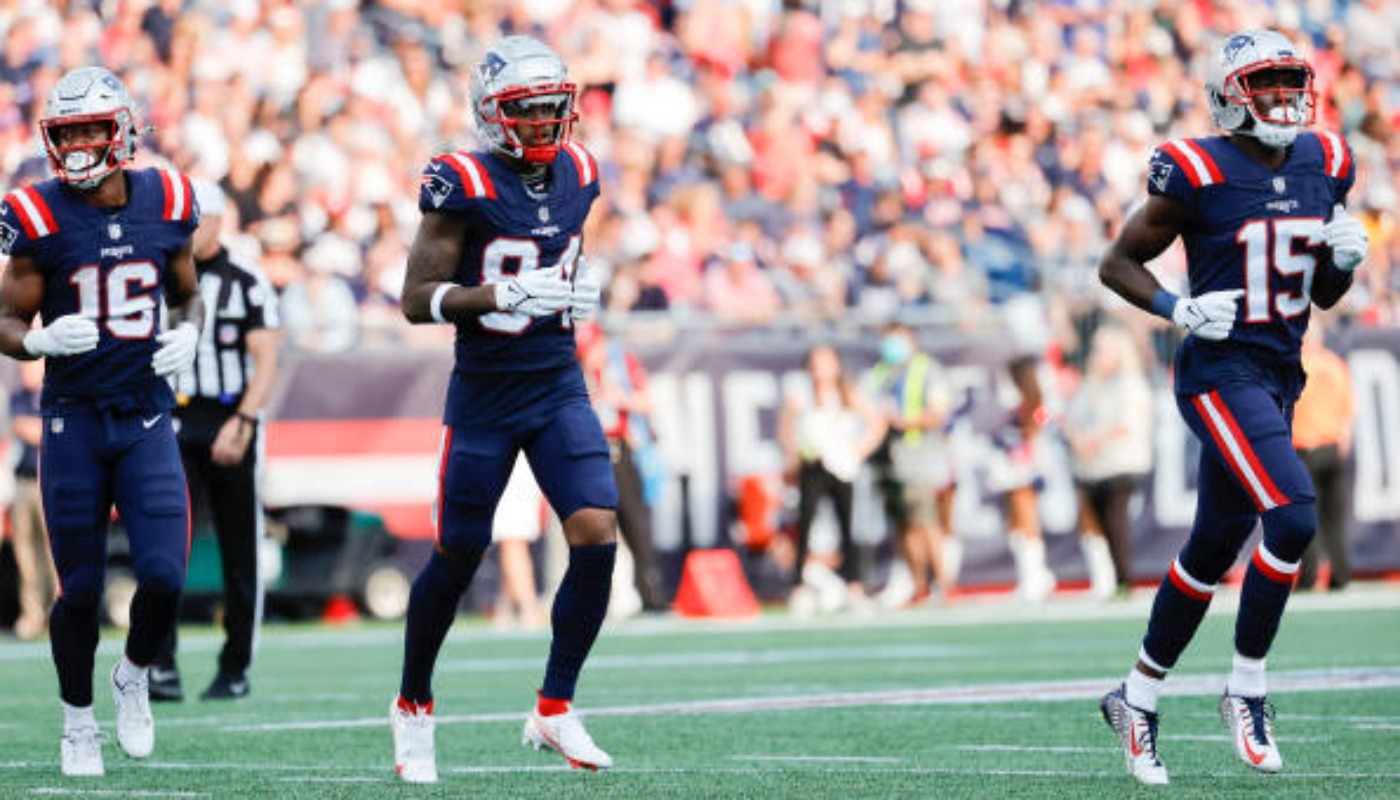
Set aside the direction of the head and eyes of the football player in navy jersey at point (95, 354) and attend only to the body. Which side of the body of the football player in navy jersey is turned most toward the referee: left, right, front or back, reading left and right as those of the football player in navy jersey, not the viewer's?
back

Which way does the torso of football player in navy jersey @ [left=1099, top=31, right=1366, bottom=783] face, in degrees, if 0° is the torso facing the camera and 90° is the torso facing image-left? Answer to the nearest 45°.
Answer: approximately 315°

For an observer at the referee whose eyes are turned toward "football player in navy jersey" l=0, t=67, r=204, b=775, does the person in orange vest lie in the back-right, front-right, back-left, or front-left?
back-left

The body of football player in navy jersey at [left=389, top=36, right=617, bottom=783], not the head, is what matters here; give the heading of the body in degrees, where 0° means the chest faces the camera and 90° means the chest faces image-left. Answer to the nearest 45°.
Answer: approximately 315°
